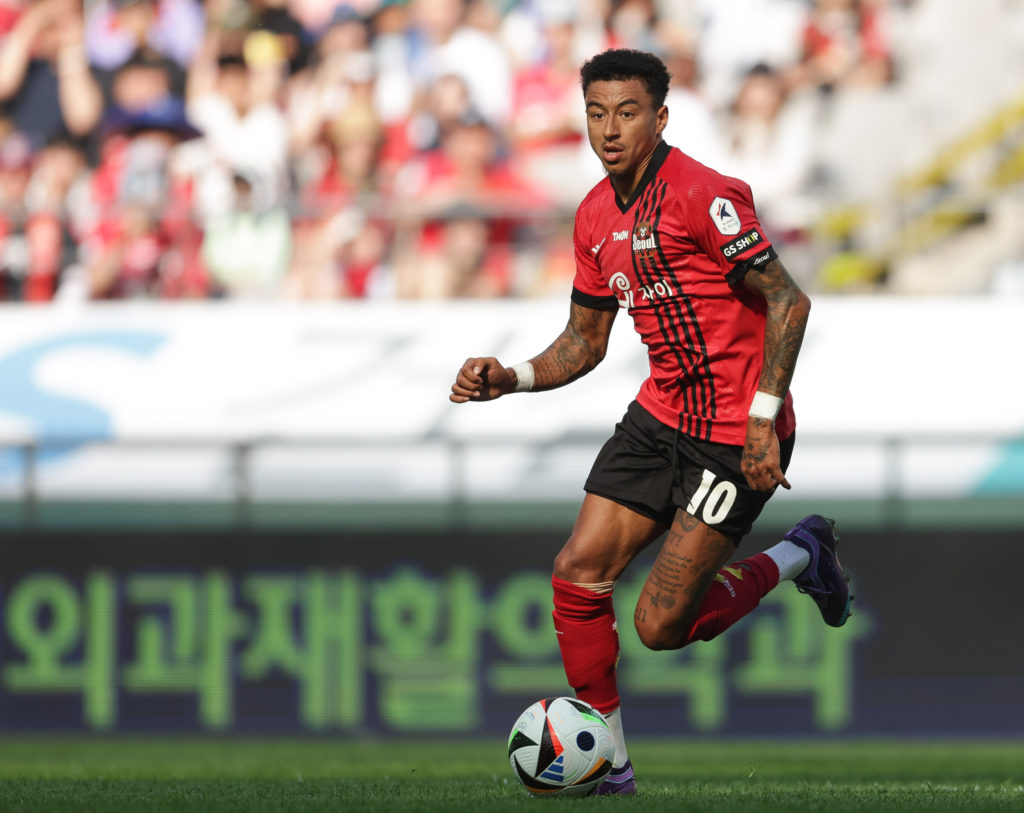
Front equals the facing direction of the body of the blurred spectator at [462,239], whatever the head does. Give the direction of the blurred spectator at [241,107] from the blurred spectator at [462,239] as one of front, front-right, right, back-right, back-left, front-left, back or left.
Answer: back-right

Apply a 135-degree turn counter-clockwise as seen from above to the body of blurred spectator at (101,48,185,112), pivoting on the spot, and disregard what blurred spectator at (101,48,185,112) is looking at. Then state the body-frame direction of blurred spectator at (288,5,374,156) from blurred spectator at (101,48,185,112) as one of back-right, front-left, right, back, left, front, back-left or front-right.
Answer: front-right

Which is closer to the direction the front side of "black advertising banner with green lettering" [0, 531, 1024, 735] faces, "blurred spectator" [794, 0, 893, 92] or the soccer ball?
the soccer ball

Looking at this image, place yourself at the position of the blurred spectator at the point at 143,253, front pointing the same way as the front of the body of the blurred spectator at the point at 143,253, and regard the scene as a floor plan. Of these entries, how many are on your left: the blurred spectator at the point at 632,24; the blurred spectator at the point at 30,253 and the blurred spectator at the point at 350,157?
2

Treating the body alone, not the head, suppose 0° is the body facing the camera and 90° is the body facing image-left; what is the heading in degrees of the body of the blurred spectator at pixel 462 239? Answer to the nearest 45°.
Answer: approximately 0°

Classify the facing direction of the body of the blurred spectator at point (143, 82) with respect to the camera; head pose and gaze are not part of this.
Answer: toward the camera

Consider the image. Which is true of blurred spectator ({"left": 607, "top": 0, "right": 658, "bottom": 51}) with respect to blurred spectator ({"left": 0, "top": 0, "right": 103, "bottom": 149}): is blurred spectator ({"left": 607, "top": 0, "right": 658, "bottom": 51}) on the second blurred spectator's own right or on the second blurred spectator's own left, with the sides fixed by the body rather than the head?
on the second blurred spectator's own left

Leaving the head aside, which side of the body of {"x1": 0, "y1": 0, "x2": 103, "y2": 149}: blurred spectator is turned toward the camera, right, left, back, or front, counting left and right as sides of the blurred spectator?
front

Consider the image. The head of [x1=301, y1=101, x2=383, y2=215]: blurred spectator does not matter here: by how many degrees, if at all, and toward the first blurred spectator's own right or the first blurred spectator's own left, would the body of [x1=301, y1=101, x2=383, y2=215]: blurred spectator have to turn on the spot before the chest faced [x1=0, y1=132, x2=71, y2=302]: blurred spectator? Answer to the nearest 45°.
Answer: approximately 90° to the first blurred spectator's own right

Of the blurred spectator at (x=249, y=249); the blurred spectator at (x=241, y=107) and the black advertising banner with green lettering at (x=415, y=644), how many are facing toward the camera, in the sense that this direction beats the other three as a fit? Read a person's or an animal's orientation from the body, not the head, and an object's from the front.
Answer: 3

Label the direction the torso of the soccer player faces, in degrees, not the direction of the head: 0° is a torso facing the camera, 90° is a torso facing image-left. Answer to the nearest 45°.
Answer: approximately 45°

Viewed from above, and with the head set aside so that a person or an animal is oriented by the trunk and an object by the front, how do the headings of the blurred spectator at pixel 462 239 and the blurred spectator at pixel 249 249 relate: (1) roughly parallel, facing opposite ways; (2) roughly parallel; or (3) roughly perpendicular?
roughly parallel

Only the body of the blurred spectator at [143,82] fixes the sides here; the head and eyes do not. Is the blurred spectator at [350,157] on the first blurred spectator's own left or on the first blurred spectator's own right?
on the first blurred spectator's own left

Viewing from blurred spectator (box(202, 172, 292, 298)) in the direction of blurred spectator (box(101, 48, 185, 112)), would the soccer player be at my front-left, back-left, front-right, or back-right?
back-left

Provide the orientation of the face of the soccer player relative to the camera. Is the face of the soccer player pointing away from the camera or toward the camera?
toward the camera

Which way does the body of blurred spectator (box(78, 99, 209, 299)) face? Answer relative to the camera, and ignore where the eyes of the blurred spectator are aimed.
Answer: toward the camera

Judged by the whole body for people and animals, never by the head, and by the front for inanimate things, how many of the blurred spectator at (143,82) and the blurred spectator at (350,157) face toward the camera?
2
